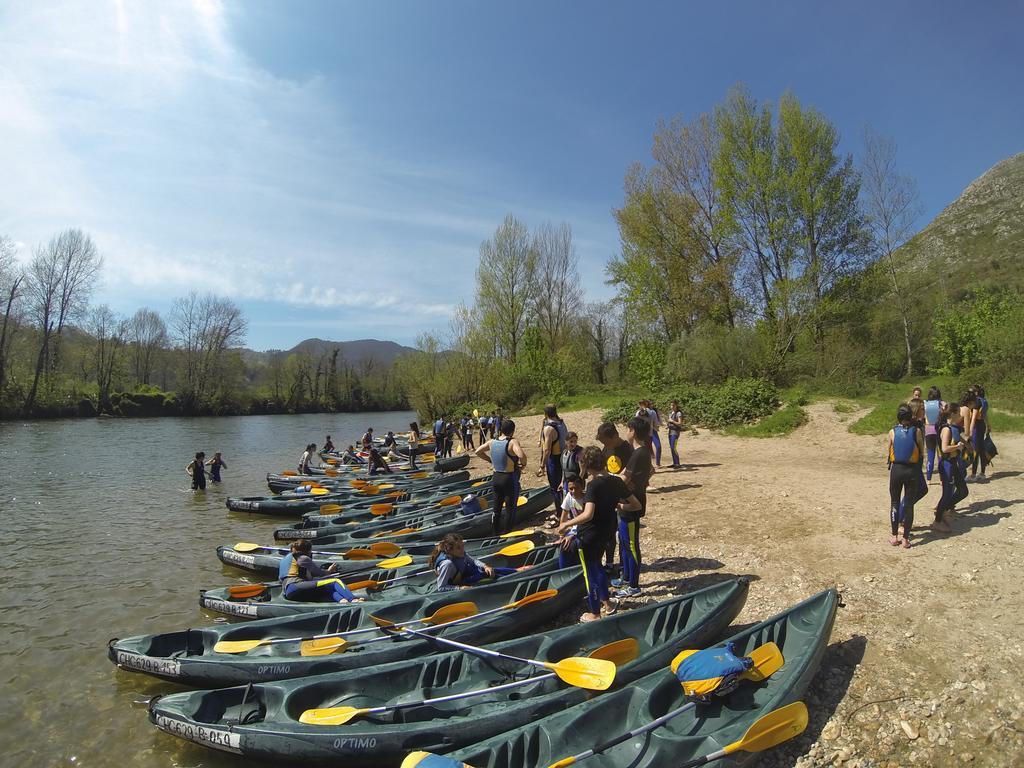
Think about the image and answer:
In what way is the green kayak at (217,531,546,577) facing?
to the viewer's right

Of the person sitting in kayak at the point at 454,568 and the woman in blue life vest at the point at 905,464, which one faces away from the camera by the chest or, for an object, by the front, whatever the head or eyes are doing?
the woman in blue life vest

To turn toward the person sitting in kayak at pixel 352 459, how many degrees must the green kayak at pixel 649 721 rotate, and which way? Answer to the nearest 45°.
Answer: approximately 90° to its left

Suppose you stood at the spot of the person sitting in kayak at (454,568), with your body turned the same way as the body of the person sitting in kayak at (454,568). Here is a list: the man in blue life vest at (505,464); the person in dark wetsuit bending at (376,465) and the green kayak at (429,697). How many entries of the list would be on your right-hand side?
1

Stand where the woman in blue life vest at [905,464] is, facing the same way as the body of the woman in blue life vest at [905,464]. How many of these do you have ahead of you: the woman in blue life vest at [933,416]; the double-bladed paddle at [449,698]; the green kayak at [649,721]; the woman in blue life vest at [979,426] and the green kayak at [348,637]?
2

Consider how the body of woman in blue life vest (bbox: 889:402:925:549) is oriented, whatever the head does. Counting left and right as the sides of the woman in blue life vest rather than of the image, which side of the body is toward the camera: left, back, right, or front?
back

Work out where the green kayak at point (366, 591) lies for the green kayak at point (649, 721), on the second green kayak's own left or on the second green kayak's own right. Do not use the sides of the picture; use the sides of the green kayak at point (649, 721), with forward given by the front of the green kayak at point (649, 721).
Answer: on the second green kayak's own left

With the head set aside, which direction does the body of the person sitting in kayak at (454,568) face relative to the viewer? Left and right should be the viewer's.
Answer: facing to the right of the viewer
